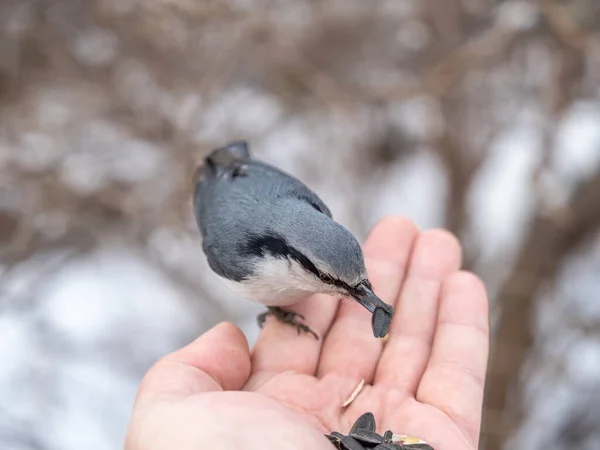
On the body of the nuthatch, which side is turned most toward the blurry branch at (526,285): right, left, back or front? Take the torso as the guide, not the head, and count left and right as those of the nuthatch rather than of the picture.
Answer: left

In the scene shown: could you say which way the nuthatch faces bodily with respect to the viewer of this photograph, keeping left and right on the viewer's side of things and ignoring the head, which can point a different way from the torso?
facing the viewer and to the right of the viewer
